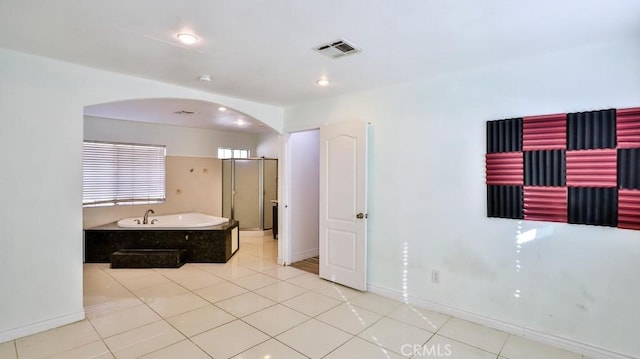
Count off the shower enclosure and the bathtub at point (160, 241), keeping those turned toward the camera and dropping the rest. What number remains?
2

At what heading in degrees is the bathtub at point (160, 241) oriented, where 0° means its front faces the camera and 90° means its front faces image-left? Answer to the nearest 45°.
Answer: approximately 0°

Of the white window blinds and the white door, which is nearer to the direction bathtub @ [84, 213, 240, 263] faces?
the white door

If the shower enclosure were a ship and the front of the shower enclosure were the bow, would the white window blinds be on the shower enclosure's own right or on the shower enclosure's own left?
on the shower enclosure's own right

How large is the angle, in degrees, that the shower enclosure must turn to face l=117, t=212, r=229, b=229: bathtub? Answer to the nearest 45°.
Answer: approximately 45° to its right

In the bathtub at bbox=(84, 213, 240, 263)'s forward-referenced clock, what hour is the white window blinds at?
The white window blinds is roughly at 5 o'clock from the bathtub.
